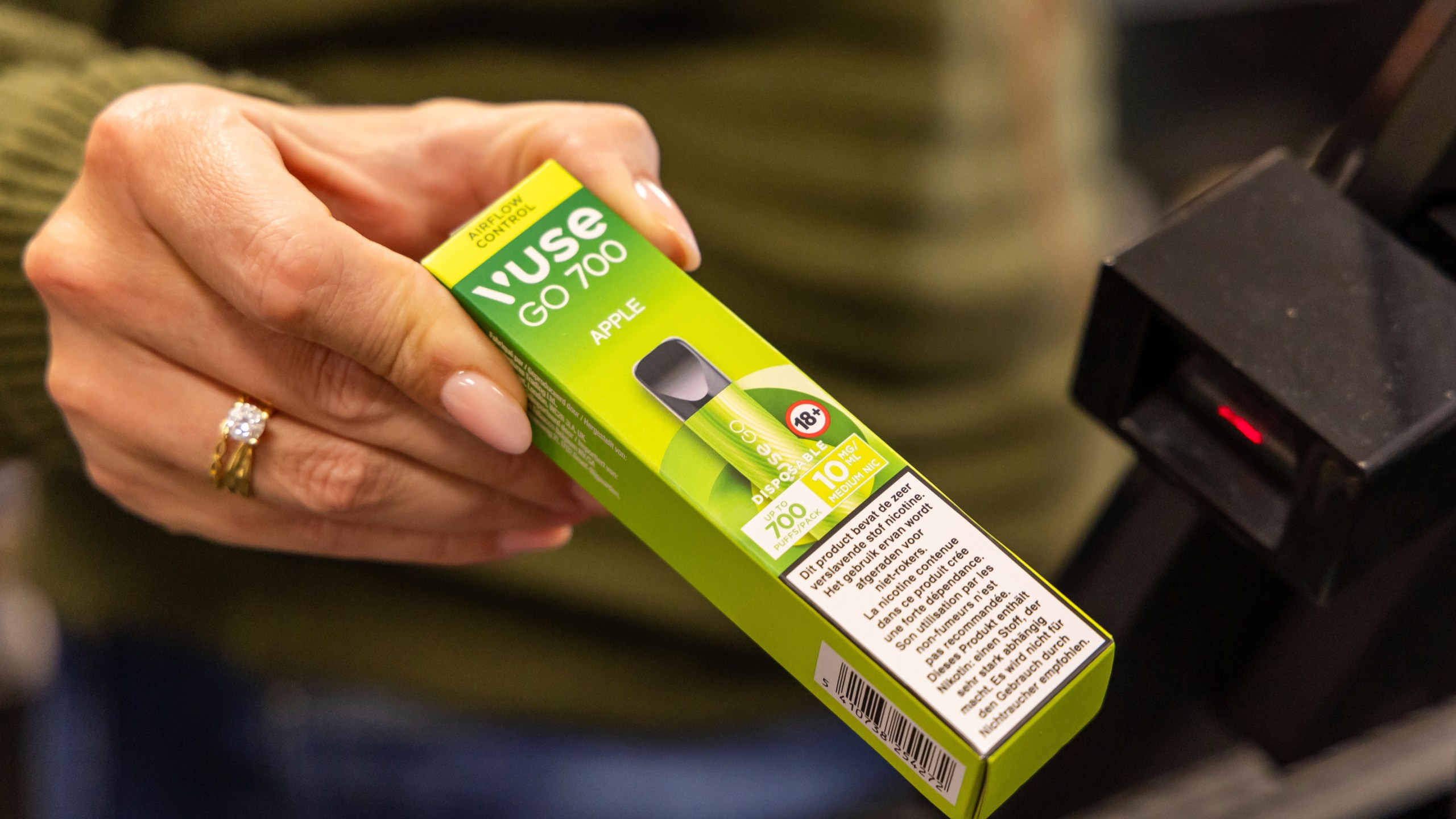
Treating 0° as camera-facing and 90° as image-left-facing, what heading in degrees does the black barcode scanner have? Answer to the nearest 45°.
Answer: approximately 45°
